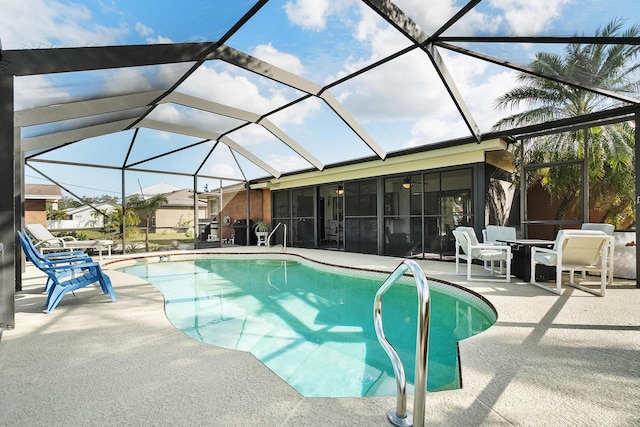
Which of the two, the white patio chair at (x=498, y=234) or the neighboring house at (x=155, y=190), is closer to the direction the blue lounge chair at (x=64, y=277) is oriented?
the white patio chair

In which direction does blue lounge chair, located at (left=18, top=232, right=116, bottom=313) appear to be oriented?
to the viewer's right

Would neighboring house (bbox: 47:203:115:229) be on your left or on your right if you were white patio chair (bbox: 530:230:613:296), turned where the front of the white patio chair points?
on your left

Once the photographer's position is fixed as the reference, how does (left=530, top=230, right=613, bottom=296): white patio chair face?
facing away from the viewer and to the left of the viewer
